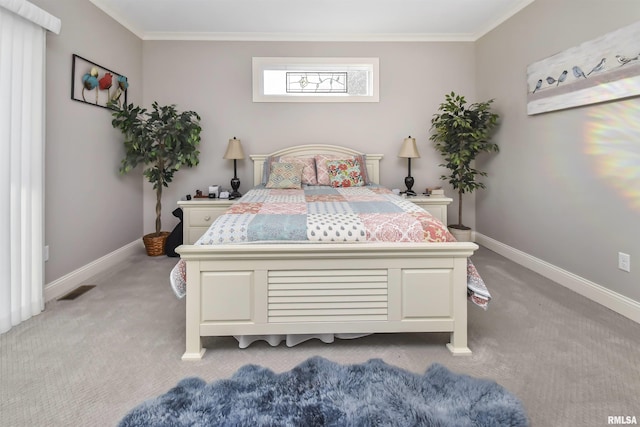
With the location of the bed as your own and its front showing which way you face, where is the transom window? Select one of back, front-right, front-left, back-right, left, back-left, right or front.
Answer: back

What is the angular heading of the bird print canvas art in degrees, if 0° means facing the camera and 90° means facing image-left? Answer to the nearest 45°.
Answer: approximately 45°

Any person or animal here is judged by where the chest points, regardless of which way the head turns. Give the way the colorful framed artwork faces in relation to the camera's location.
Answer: facing the viewer and to the right of the viewer

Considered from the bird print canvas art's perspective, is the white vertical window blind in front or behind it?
in front

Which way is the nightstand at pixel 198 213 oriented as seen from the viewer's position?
toward the camera

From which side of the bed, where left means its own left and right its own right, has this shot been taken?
front

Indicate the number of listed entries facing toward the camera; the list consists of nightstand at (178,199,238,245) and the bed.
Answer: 2

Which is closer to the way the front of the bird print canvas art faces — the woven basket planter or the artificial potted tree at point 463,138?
the woven basket planter

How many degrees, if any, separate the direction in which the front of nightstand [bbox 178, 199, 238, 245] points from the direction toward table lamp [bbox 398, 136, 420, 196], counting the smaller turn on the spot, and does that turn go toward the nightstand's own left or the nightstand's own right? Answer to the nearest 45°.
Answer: approximately 90° to the nightstand's own left

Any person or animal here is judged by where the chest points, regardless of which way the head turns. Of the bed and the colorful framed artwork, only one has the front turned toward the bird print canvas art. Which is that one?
the colorful framed artwork
